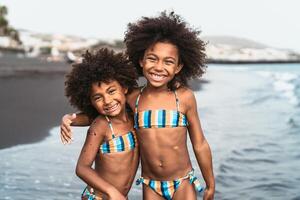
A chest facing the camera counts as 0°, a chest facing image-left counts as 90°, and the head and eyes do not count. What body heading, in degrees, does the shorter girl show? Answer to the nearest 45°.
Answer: approximately 315°

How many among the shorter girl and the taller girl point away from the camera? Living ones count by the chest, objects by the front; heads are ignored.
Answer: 0

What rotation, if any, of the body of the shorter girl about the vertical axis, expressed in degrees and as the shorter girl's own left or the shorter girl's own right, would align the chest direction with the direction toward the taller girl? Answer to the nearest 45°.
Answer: approximately 45° to the shorter girl's own left

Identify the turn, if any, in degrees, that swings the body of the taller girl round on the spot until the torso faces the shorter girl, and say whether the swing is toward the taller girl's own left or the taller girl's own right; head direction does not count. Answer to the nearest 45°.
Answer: approximately 90° to the taller girl's own right

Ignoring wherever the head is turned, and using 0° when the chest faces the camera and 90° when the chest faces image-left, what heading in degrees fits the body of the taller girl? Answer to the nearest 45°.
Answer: approximately 0°
